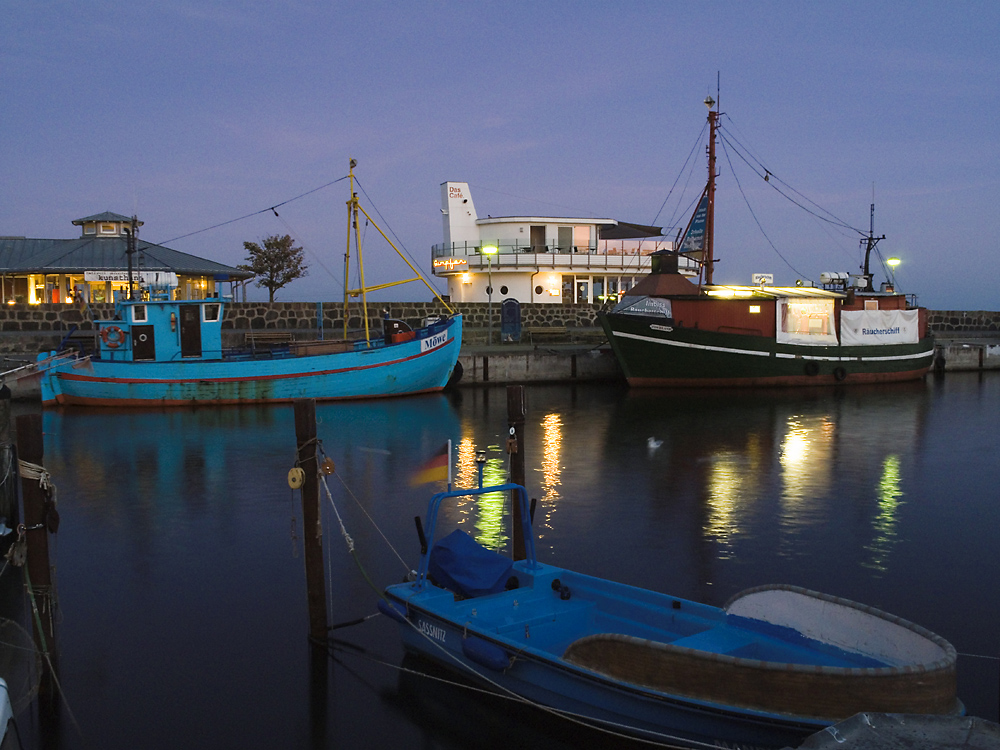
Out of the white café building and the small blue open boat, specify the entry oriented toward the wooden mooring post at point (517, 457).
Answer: the white café building

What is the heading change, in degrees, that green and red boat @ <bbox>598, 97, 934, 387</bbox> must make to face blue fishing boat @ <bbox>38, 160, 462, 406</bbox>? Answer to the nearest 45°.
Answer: approximately 45° to its left

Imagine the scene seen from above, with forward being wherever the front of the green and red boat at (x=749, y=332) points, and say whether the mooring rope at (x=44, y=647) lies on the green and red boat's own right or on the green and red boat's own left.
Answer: on the green and red boat's own left

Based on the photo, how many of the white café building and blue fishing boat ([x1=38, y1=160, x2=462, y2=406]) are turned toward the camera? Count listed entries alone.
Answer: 1

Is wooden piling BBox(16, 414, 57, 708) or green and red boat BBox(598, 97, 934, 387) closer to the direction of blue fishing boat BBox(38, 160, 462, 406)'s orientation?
the green and red boat

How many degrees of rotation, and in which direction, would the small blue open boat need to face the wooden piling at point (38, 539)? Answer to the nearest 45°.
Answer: approximately 135° to its right

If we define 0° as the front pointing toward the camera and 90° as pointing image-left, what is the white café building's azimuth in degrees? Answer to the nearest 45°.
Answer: approximately 0°

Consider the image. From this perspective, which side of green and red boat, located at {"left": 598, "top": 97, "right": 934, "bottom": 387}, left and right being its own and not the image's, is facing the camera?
left

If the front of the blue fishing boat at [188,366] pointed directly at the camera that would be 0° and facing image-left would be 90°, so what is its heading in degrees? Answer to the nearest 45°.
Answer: approximately 270°
